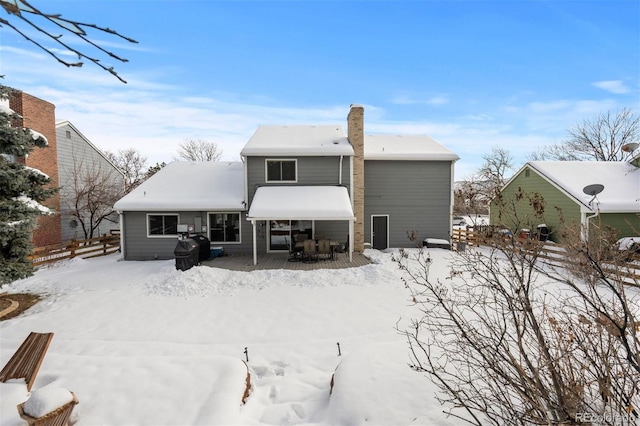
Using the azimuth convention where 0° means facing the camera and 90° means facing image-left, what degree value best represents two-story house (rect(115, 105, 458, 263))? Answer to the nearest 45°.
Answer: approximately 180°

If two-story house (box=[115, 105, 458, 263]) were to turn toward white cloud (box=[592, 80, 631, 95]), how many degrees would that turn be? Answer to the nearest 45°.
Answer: approximately 90° to its right

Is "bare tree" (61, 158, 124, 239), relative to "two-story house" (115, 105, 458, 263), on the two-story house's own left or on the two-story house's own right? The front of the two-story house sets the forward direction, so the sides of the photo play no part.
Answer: on the two-story house's own left

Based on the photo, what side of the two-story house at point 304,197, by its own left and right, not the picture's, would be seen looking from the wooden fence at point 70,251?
left

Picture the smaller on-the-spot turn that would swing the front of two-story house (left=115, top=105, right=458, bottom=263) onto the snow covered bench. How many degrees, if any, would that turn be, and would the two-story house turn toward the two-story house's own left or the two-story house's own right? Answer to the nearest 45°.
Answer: approximately 180°

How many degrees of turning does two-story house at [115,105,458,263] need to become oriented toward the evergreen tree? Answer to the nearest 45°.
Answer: approximately 135° to its left

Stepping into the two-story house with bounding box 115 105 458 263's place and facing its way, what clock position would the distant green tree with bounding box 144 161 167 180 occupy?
The distant green tree is roughly at 11 o'clock from the two-story house.

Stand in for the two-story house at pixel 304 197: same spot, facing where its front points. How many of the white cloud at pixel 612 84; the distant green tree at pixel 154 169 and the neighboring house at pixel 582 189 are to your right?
2

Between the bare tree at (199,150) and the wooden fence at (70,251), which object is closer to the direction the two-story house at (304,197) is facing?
the bare tree

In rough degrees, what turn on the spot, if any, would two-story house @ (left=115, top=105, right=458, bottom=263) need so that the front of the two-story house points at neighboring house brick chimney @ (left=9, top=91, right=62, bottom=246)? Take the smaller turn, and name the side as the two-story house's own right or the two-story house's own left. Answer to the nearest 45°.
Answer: approximately 90° to the two-story house's own left
